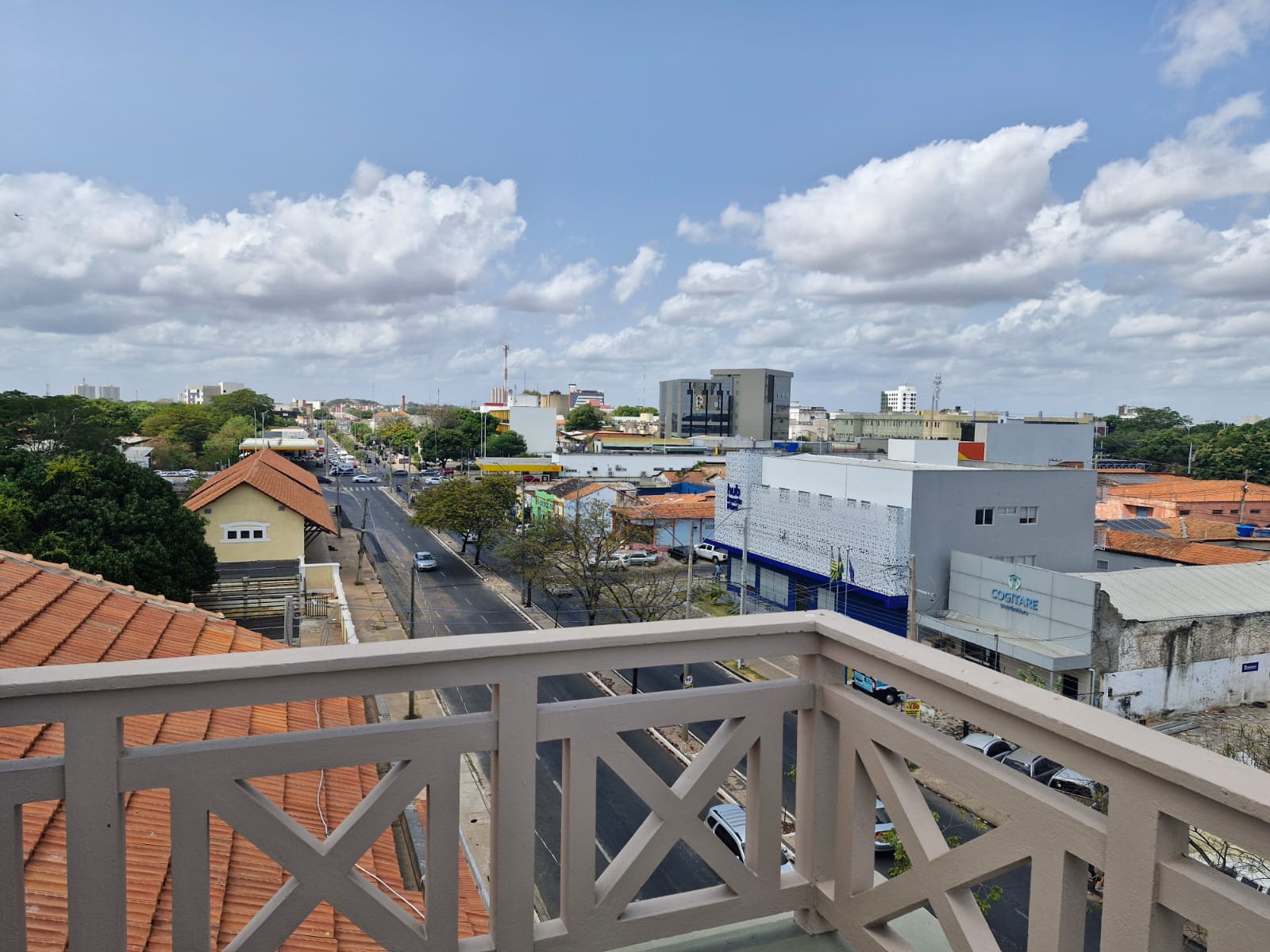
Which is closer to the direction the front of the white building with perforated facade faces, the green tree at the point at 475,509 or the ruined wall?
the green tree

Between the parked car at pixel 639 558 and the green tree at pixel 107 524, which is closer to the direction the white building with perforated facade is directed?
the green tree

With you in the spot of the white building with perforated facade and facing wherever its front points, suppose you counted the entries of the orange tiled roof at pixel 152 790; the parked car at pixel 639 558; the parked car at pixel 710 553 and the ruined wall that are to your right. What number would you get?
2

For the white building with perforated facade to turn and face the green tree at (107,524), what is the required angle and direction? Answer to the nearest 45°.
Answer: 0° — it already faces it

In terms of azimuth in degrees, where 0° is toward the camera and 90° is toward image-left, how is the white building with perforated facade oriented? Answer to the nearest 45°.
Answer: approximately 45°
